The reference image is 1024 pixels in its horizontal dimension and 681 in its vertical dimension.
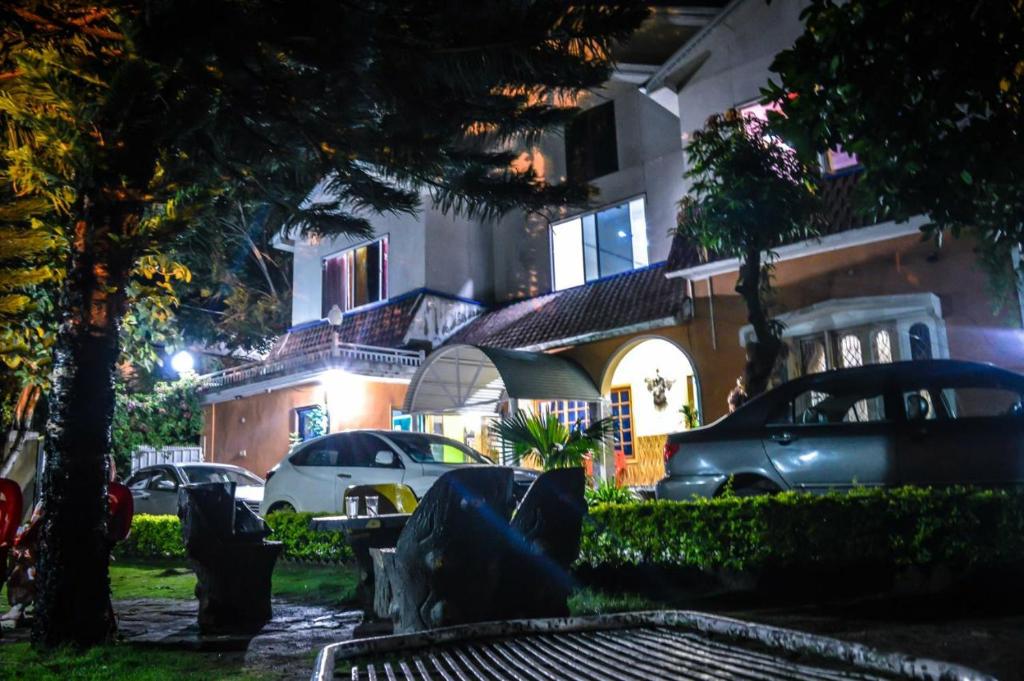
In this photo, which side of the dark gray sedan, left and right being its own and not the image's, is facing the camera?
right

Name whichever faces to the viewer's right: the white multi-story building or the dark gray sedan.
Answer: the dark gray sedan

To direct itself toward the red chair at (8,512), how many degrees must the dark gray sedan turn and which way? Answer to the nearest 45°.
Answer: approximately 135° to its right

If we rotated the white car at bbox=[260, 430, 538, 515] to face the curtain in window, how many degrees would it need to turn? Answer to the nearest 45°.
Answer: approximately 135° to its left

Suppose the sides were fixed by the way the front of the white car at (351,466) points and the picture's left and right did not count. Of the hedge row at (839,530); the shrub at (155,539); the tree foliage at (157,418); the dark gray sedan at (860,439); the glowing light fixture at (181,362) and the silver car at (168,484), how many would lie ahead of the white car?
2

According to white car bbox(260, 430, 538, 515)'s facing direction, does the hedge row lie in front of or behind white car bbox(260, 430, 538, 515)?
in front

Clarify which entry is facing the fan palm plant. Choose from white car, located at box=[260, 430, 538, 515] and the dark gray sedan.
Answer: the white car

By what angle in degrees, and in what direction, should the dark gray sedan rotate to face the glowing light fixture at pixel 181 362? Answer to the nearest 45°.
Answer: approximately 135° to its left

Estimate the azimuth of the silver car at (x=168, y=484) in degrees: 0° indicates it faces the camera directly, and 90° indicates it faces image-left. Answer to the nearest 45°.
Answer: approximately 315°

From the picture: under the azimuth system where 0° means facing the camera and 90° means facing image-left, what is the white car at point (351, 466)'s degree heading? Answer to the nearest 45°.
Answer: approximately 315°
